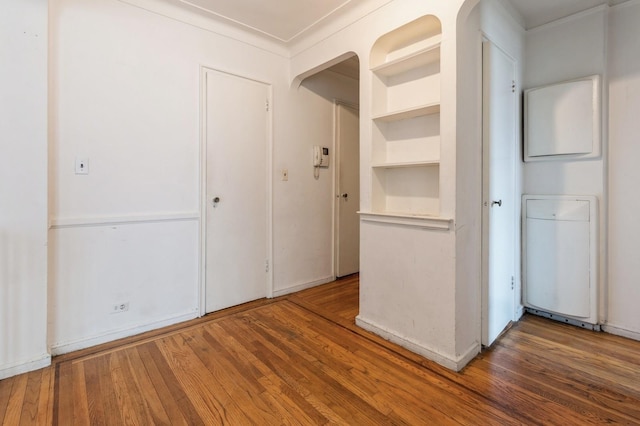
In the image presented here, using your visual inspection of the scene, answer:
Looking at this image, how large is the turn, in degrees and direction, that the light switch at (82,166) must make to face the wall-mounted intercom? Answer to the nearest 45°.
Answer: approximately 90° to its left

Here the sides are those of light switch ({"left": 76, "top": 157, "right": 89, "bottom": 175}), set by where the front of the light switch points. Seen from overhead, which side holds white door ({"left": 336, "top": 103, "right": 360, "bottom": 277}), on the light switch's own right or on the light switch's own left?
on the light switch's own left

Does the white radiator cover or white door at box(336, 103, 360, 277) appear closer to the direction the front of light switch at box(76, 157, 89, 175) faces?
the white radiator cover

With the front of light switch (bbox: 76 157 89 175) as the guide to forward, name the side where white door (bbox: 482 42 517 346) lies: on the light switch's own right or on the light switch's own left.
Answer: on the light switch's own left

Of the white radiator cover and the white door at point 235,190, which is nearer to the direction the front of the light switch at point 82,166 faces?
the white radiator cover

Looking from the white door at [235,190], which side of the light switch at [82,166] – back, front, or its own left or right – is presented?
left

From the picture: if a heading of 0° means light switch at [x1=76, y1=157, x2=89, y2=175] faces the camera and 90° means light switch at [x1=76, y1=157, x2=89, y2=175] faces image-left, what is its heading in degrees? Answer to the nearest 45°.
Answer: approximately 0°
